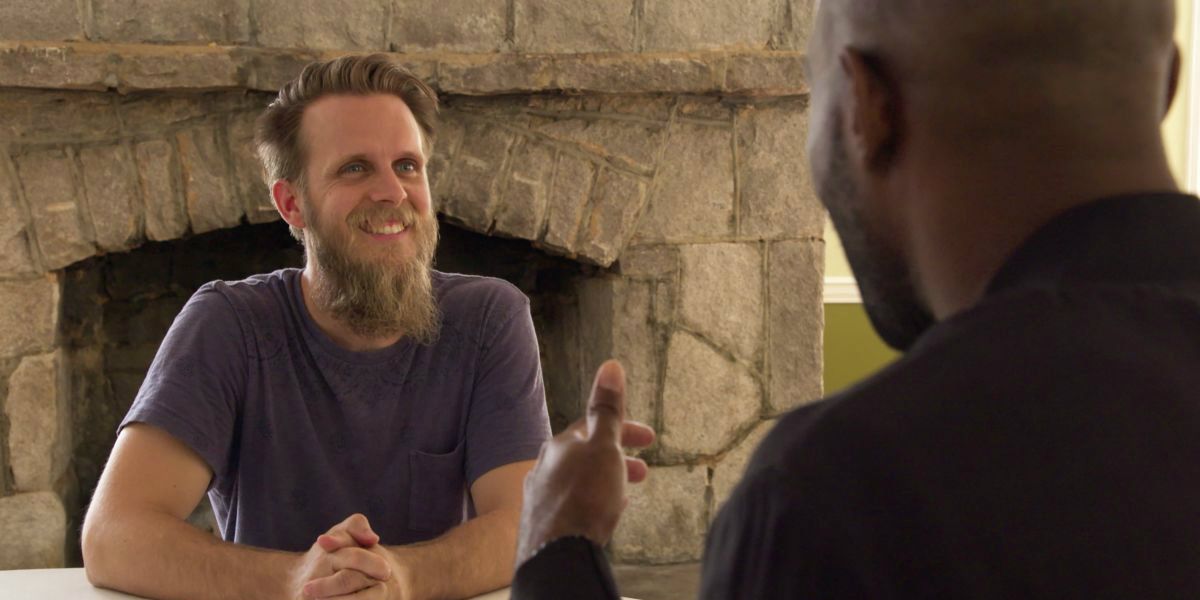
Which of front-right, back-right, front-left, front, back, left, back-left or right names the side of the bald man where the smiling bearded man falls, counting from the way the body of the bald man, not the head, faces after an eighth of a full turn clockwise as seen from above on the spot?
front-left

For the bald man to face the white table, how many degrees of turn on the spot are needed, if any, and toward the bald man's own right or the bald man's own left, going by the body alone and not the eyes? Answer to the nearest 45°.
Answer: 0° — they already face it

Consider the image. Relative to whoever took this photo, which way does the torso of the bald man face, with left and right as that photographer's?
facing away from the viewer and to the left of the viewer

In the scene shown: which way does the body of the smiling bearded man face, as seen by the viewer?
toward the camera
